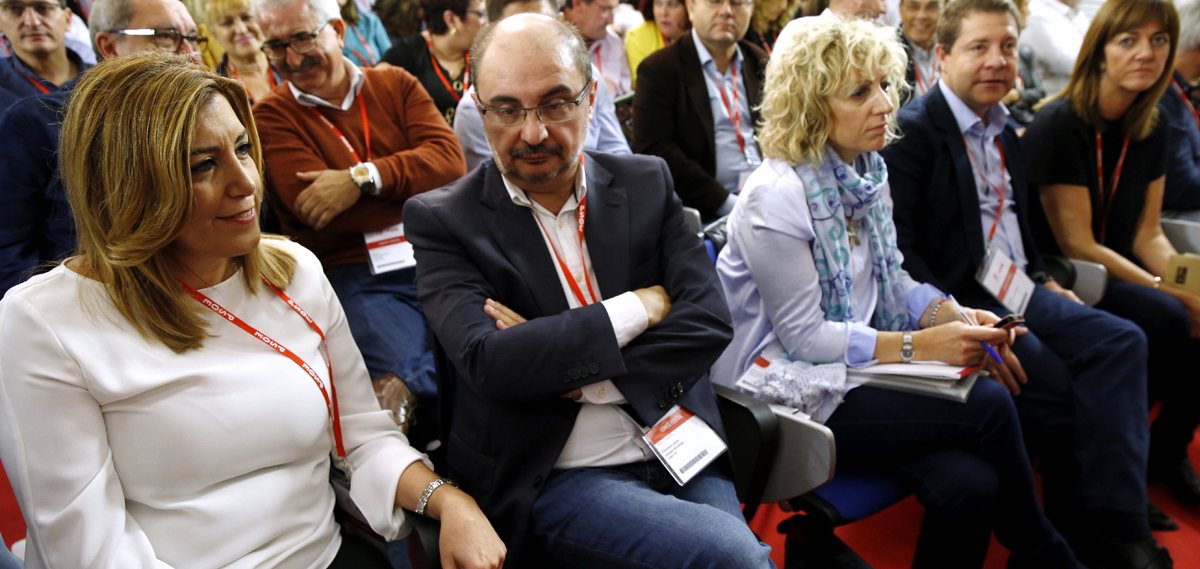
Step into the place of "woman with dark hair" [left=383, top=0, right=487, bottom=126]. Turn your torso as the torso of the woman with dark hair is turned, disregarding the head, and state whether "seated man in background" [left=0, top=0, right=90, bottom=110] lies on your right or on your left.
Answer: on your right

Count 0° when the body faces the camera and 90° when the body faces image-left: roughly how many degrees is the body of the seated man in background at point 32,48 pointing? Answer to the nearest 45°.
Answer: approximately 0°

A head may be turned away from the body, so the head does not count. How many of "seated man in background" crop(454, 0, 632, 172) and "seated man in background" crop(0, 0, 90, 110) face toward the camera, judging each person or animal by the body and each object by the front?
2

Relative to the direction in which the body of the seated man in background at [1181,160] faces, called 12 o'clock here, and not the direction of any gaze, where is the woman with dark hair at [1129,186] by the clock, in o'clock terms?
The woman with dark hair is roughly at 2 o'clock from the seated man in background.

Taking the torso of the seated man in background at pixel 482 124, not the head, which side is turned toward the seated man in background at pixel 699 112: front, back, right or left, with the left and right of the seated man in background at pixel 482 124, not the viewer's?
left

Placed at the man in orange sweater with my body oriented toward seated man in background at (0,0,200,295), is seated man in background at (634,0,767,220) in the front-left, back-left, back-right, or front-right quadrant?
back-right

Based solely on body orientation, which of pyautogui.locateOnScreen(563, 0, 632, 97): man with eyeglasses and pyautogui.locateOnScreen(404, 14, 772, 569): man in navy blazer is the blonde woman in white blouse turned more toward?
the man in navy blazer

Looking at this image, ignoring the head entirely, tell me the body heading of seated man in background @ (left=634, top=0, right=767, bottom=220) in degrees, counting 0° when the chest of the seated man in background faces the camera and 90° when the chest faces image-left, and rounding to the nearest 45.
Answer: approximately 315°

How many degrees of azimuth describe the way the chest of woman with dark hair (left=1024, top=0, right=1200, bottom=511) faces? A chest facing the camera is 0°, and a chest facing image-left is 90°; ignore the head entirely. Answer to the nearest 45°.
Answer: approximately 315°

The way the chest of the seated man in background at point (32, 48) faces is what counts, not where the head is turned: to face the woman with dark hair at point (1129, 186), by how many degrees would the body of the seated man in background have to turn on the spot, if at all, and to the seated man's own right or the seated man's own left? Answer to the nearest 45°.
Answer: approximately 45° to the seated man's own left
